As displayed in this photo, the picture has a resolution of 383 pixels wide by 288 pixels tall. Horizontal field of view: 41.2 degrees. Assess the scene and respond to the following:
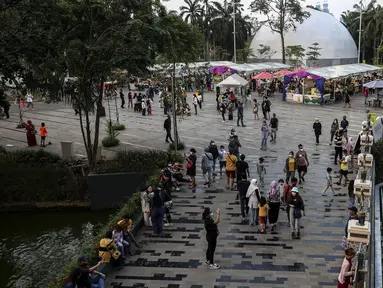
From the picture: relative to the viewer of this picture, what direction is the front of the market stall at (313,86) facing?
facing the viewer and to the left of the viewer

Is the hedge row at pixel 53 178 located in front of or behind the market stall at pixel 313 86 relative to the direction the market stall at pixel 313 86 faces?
in front

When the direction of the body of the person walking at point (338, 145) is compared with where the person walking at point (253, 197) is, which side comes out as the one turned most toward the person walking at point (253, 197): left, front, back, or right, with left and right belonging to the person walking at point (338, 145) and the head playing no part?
front

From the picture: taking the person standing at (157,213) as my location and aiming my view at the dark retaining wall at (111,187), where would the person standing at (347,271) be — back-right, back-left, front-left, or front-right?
back-right

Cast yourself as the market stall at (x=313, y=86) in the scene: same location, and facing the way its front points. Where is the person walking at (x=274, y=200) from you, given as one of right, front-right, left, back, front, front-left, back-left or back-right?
front-left

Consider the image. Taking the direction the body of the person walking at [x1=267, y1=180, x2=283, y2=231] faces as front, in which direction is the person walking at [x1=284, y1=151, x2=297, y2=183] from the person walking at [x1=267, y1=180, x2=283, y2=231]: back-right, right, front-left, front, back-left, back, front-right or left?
front

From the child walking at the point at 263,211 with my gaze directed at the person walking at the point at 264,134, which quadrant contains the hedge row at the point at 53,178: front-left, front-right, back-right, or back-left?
front-left

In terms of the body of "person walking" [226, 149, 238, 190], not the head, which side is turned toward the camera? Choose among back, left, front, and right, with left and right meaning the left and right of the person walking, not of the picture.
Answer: back

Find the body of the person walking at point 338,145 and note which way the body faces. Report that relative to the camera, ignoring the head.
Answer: toward the camera

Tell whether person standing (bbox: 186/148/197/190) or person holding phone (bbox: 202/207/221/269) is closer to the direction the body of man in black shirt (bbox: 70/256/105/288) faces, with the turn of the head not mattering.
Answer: the person holding phone
